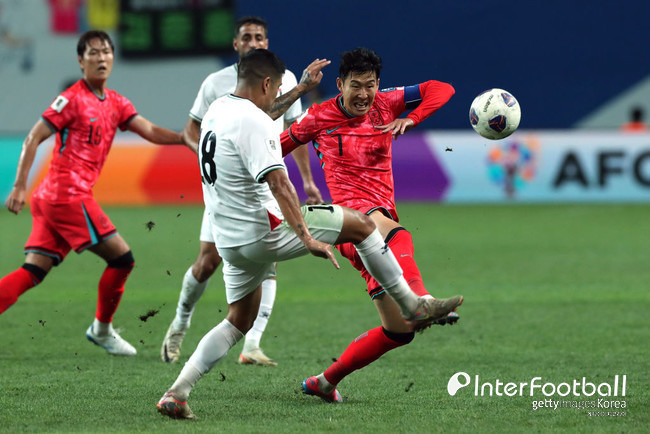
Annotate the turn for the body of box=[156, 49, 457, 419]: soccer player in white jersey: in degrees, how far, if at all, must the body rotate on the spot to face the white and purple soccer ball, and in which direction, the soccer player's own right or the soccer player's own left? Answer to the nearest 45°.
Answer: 0° — they already face it

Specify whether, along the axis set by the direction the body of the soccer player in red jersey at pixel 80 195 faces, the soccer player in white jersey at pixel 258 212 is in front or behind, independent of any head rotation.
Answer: in front

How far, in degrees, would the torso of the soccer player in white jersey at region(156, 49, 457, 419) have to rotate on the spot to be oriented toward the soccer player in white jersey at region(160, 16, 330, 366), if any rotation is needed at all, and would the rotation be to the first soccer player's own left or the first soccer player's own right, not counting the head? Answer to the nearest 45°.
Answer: approximately 45° to the first soccer player's own left

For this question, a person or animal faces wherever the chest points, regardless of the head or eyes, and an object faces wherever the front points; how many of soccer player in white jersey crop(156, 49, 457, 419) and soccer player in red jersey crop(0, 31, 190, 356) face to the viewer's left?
0

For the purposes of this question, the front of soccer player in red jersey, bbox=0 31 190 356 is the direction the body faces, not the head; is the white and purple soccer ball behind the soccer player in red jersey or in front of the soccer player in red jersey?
in front

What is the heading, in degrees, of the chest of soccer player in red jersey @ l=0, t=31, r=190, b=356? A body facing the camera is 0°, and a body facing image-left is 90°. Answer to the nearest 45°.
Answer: approximately 315°

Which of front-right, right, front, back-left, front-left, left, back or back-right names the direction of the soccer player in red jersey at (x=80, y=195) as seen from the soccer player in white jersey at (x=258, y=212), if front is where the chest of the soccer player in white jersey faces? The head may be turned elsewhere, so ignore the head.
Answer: left

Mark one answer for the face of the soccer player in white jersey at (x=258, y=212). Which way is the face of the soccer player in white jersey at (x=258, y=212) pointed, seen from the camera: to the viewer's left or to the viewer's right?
to the viewer's right

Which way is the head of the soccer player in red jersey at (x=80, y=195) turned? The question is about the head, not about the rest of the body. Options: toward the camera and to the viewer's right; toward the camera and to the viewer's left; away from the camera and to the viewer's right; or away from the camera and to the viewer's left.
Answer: toward the camera and to the viewer's right

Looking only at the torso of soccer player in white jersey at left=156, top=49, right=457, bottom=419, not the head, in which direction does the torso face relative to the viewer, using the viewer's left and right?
facing away from the viewer and to the right of the viewer
